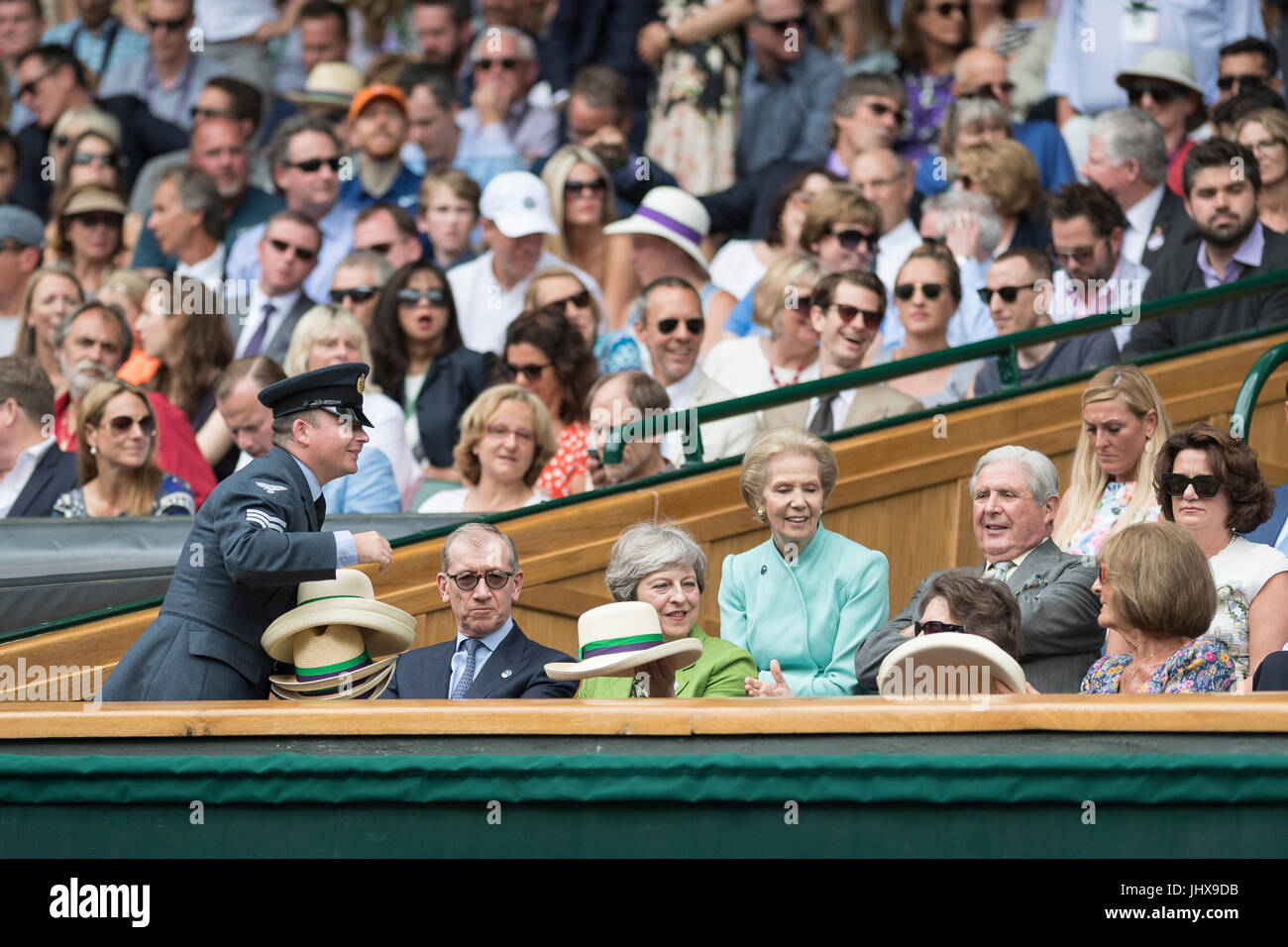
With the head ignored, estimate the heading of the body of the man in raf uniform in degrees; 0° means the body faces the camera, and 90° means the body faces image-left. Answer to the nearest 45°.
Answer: approximately 270°

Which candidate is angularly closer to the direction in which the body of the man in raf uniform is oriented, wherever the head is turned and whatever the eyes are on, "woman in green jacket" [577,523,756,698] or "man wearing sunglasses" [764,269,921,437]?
the woman in green jacket

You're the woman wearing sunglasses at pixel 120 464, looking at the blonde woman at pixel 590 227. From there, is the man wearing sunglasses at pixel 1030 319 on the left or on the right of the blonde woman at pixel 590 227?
right

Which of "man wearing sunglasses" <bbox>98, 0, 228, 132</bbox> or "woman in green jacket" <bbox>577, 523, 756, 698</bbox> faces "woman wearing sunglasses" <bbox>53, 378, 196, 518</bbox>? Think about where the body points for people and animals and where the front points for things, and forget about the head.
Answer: the man wearing sunglasses

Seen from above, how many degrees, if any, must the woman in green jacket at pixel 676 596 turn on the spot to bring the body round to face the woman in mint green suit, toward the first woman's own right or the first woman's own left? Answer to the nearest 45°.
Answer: approximately 135° to the first woman's own left

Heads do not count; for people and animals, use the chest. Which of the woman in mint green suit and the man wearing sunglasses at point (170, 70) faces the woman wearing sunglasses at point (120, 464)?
the man wearing sunglasses

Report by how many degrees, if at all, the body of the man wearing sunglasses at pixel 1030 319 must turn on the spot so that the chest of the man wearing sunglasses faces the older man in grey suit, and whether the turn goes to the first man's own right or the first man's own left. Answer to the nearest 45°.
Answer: approximately 45° to the first man's own left

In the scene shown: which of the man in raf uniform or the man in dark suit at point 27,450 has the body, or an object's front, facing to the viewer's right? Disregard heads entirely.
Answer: the man in raf uniform

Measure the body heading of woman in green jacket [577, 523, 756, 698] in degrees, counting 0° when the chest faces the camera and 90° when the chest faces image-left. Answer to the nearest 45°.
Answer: approximately 0°

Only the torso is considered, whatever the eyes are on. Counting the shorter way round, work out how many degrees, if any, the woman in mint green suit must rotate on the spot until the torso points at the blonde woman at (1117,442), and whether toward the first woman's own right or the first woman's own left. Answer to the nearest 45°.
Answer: approximately 90° to the first woman's own left

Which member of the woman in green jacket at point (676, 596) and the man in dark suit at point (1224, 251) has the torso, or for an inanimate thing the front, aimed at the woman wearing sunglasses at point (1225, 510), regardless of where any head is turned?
the man in dark suit
